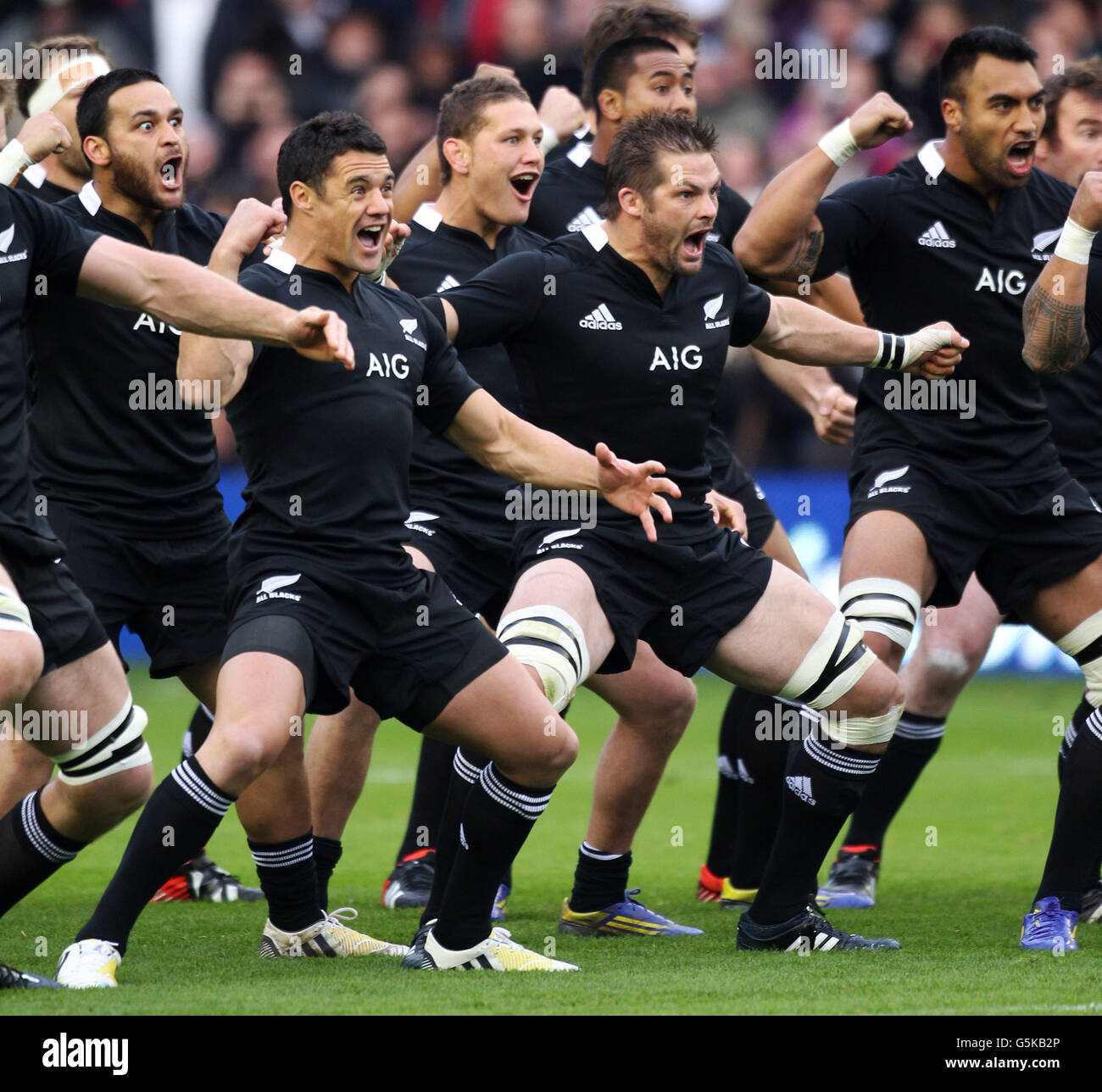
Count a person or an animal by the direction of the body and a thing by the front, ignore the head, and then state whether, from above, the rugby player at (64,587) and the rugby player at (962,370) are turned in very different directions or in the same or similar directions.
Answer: same or similar directions

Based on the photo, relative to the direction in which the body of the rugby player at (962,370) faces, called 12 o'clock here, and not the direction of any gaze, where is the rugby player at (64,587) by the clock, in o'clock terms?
the rugby player at (64,587) is roughly at 3 o'clock from the rugby player at (962,370).

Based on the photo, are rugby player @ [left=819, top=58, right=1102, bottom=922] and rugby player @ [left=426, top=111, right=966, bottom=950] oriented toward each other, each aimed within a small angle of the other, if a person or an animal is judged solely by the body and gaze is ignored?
no

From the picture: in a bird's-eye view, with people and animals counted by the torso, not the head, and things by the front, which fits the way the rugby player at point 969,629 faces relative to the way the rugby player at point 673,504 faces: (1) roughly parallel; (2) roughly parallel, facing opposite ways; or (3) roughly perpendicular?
roughly parallel

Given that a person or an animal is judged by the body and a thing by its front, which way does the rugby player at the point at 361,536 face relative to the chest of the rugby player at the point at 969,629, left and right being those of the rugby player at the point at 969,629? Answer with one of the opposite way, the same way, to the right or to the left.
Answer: the same way

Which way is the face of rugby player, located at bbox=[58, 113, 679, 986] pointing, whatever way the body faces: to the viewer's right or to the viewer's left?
to the viewer's right

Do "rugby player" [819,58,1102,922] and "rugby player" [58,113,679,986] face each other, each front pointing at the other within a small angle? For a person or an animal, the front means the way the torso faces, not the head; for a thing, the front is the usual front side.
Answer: no

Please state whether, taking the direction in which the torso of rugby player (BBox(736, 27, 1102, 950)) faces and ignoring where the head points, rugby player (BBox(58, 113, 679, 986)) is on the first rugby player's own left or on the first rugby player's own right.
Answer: on the first rugby player's own right

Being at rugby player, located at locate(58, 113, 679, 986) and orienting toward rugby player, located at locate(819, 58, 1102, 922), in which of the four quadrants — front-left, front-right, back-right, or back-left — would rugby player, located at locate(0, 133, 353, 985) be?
back-left

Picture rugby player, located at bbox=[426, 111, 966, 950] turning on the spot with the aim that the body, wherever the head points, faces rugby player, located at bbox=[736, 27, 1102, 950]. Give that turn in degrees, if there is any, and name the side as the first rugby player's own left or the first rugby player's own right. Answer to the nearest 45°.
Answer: approximately 90° to the first rugby player's own left

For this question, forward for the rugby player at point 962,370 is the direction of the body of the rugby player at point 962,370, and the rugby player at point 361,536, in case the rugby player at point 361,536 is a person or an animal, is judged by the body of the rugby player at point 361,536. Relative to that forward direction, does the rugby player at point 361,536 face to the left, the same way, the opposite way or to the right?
the same way

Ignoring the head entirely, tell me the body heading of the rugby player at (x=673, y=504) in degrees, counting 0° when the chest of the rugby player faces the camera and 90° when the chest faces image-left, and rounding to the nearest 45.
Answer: approximately 315°

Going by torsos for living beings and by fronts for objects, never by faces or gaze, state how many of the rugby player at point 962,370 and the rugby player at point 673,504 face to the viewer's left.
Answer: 0

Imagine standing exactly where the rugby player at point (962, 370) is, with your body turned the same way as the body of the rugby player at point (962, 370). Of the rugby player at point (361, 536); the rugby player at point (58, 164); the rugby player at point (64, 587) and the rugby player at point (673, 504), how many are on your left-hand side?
0

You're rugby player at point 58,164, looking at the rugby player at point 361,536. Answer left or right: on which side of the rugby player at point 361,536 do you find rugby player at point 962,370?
left

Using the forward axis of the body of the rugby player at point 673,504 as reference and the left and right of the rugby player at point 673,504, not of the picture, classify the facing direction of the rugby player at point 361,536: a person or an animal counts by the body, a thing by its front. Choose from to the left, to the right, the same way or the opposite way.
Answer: the same way
